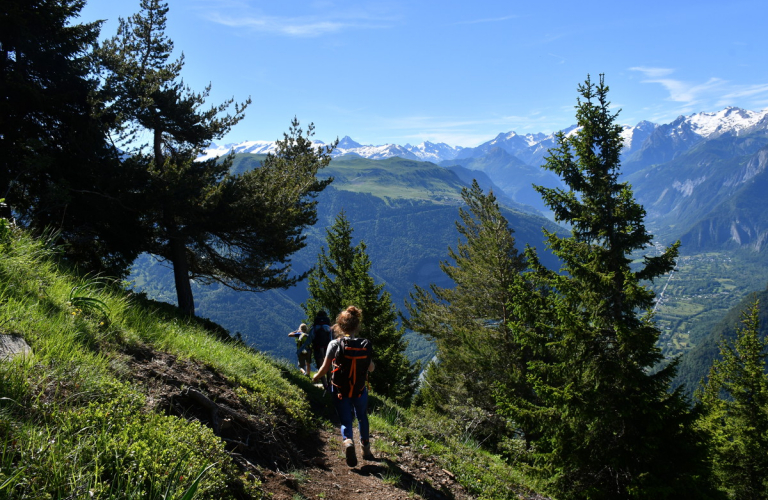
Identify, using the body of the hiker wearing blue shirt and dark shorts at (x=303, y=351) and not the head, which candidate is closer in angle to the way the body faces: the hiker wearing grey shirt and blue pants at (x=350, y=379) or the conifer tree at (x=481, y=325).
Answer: the conifer tree

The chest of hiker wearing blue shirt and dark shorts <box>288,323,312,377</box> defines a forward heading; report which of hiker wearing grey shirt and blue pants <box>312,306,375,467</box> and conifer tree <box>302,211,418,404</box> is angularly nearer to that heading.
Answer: the conifer tree

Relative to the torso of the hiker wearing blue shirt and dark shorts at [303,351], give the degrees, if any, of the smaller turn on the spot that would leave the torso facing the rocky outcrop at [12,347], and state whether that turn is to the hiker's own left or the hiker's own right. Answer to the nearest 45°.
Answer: approximately 135° to the hiker's own left

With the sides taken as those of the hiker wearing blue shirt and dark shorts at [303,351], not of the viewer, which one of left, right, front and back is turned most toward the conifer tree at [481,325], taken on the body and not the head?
right

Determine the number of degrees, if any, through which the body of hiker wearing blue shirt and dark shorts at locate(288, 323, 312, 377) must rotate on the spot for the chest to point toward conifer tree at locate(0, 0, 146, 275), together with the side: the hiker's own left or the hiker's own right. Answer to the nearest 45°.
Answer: approximately 45° to the hiker's own left

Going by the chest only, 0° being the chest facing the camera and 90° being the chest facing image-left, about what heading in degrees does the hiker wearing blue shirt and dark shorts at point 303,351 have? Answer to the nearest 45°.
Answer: approximately 135°

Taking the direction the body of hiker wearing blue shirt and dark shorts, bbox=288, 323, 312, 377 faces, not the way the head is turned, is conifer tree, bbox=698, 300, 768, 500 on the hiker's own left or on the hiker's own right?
on the hiker's own right
